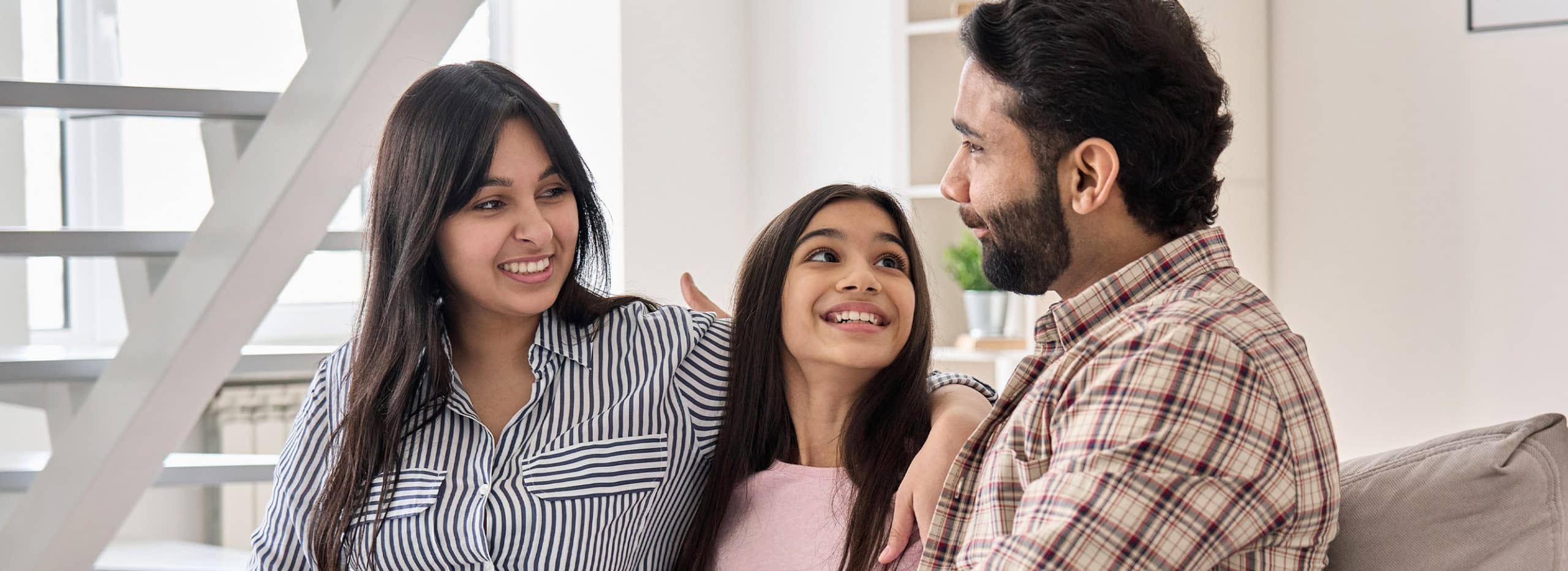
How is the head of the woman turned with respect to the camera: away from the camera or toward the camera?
toward the camera

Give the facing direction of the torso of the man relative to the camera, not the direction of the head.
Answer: to the viewer's left

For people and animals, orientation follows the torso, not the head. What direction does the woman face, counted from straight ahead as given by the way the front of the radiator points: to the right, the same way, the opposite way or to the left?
the same way

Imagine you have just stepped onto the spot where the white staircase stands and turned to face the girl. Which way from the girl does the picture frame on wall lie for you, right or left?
left

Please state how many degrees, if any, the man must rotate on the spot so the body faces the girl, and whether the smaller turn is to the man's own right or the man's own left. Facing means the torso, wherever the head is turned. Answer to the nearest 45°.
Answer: approximately 45° to the man's own right

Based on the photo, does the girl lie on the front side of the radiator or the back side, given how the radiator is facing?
on the front side

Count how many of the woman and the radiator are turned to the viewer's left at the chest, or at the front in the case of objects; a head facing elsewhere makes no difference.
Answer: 0

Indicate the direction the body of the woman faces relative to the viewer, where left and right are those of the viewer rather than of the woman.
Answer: facing the viewer

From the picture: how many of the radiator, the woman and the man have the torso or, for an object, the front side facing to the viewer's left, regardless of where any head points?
1

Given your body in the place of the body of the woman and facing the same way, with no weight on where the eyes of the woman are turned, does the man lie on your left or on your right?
on your left

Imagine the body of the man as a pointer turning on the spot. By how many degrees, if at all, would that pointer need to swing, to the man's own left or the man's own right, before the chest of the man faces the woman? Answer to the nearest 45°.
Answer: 0° — they already face them

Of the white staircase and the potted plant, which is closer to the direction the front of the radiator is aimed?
the white staircase

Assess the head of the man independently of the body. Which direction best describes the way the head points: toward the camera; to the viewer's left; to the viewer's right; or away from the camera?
to the viewer's left

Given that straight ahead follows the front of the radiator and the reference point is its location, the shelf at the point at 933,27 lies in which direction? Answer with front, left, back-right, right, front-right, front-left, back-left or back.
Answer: front-left

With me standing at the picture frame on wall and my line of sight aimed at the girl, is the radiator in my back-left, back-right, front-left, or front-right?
front-right
